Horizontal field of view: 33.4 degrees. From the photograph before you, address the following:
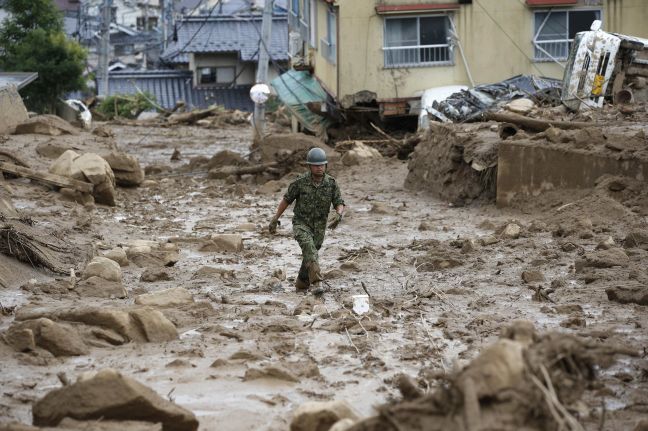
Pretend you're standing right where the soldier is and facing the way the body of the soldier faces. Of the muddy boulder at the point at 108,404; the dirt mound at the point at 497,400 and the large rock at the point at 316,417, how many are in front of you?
3

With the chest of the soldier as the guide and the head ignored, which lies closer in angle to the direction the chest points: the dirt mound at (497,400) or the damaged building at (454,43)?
the dirt mound

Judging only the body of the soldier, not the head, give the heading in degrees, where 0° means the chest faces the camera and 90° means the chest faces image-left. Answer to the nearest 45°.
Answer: approximately 0°

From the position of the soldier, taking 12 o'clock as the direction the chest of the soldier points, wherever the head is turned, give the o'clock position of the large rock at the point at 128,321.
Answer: The large rock is roughly at 1 o'clock from the soldier.

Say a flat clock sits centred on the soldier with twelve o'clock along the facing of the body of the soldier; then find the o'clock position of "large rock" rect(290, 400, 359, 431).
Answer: The large rock is roughly at 12 o'clock from the soldier.

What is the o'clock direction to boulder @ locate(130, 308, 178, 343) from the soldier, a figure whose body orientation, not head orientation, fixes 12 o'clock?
The boulder is roughly at 1 o'clock from the soldier.

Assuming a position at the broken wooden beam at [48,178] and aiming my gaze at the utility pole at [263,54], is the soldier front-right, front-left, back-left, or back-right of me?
back-right

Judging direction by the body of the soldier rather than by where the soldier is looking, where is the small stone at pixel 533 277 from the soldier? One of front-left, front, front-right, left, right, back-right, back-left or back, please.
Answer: left

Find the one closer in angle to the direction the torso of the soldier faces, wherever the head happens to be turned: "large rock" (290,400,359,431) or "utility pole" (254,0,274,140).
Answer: the large rock

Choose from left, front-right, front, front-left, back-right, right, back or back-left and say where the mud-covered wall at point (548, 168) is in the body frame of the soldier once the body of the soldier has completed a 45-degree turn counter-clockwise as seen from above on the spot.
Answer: left

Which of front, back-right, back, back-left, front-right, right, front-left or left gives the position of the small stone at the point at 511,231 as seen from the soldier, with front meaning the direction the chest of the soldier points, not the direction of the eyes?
back-left

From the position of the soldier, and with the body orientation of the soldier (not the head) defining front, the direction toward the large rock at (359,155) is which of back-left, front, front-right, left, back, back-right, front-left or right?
back

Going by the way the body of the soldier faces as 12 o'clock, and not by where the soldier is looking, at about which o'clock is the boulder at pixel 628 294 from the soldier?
The boulder is roughly at 10 o'clock from the soldier.
